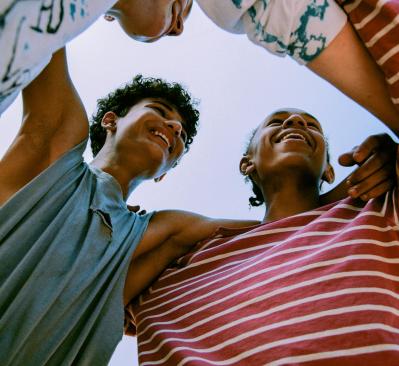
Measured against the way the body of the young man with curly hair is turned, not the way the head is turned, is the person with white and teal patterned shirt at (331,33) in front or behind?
in front

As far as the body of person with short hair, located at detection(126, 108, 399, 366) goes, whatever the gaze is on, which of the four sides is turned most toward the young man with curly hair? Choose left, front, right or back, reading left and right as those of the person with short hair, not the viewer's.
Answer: right

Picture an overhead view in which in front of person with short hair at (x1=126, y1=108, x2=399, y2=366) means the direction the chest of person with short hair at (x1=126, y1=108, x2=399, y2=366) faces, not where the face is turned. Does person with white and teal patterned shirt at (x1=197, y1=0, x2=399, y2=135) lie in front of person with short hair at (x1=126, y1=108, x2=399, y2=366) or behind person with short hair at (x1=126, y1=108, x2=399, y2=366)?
in front

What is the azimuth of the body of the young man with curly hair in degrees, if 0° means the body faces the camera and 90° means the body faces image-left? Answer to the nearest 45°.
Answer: approximately 315°

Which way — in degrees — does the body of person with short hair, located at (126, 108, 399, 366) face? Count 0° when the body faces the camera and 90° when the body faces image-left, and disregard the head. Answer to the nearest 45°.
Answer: approximately 0°
